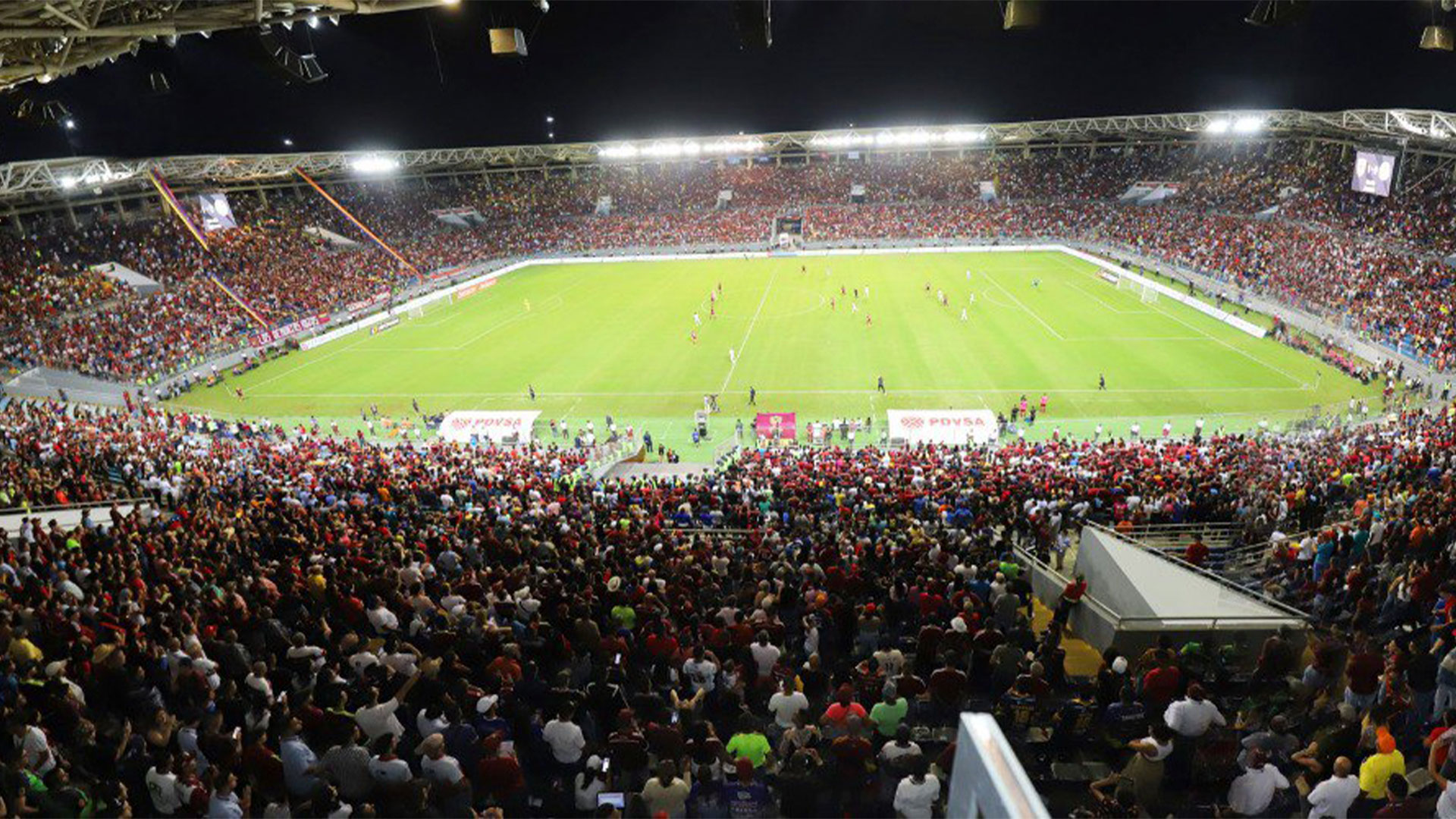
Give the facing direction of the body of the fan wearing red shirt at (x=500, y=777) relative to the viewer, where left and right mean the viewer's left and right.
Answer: facing away from the viewer

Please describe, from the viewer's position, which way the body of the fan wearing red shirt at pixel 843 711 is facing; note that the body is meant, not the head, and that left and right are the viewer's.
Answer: facing away from the viewer

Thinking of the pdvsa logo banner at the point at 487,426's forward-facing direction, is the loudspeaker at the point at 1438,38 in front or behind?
in front

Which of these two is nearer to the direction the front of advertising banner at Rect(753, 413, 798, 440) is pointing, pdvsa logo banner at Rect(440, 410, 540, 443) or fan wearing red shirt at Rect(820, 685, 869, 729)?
the fan wearing red shirt

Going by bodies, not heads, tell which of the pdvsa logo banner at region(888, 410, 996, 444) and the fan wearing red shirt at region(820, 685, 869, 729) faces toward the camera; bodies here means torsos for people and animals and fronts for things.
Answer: the pdvsa logo banner

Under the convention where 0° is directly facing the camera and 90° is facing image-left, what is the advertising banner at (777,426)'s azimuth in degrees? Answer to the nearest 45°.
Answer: approximately 0°

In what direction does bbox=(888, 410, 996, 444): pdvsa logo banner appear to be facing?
toward the camera

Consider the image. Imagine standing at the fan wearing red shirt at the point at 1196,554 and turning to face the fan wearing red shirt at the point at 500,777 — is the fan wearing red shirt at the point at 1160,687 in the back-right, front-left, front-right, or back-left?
front-left

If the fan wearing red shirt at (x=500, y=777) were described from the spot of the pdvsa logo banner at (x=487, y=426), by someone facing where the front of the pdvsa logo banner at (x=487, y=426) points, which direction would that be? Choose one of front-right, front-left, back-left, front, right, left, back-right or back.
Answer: front

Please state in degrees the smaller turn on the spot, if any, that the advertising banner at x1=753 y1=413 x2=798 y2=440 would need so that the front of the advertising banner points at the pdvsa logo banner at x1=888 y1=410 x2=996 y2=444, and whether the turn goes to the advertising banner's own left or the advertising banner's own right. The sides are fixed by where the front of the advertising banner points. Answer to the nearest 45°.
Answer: approximately 90° to the advertising banner's own left

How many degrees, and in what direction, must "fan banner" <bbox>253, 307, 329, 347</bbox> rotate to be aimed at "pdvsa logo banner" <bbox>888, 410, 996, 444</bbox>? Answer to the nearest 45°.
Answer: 0° — it already faces it

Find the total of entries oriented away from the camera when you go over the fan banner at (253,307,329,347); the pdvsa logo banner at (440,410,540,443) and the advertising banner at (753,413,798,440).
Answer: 0

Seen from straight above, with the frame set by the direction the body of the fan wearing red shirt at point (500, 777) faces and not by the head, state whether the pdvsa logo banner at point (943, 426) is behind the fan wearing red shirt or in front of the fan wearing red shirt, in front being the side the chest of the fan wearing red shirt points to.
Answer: in front

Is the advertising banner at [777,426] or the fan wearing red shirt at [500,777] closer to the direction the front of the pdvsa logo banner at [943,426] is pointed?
the fan wearing red shirt
